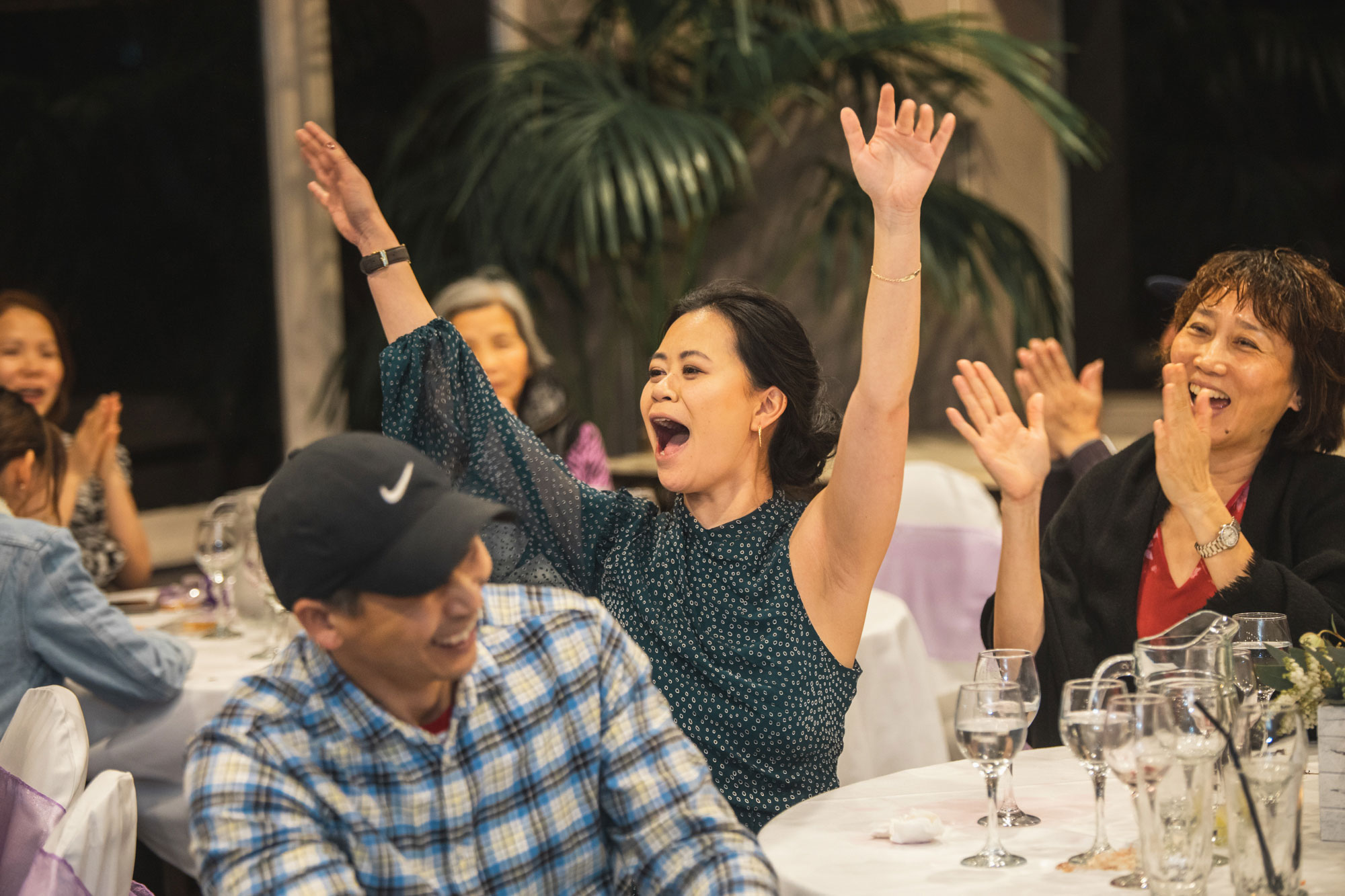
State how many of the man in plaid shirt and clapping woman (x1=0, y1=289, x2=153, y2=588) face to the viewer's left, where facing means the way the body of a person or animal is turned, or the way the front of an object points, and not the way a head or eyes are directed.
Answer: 0

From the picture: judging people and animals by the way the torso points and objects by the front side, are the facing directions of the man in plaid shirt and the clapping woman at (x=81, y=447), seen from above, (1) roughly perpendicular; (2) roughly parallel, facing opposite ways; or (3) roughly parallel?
roughly parallel

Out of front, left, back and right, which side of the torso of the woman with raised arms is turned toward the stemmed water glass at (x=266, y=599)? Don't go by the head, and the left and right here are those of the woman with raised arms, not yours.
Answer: right

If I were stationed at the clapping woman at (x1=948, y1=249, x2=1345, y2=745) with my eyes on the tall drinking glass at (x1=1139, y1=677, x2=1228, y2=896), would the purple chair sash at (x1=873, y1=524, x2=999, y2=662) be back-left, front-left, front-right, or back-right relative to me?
back-right

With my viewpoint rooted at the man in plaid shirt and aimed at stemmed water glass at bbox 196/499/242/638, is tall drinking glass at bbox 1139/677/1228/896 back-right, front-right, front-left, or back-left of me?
back-right

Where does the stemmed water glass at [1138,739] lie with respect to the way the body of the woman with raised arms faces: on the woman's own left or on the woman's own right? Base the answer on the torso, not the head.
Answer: on the woman's own left

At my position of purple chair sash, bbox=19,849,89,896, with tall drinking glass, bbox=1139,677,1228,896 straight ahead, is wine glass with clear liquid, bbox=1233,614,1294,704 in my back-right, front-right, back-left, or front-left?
front-left

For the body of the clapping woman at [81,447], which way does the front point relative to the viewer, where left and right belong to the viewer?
facing the viewer and to the right of the viewer

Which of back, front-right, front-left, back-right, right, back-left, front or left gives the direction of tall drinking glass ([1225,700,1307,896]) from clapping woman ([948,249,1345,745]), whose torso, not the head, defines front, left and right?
front-left

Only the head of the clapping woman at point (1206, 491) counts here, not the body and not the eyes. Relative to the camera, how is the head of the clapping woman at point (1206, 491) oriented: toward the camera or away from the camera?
toward the camera

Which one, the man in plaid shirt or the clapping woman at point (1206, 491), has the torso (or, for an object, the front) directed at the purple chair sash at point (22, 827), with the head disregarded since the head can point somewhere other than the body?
the clapping woman

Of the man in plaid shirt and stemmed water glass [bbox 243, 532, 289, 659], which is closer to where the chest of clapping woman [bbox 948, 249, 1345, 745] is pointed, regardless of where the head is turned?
the man in plaid shirt

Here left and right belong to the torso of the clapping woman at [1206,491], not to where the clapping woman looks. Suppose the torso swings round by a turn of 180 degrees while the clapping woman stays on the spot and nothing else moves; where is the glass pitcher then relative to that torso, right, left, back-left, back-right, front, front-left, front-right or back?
back-right

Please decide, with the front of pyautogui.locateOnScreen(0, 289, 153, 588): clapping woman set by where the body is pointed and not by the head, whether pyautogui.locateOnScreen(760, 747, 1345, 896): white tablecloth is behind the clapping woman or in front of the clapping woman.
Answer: in front
